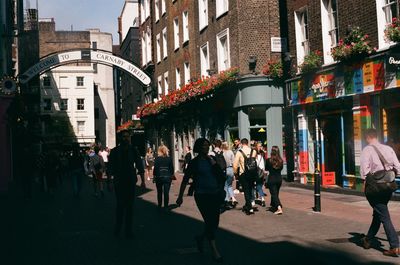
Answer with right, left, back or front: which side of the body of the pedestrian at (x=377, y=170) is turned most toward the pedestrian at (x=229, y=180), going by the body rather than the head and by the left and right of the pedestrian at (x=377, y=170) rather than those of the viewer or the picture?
front

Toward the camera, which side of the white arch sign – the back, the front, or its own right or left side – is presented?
front

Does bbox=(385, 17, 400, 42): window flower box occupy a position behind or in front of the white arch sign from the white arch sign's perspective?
in front

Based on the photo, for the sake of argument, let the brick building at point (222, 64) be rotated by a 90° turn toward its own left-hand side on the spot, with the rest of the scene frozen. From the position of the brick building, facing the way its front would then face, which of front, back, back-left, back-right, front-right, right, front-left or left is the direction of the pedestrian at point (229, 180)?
front-right

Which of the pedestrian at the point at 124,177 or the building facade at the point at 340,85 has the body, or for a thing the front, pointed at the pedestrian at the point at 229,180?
the building facade

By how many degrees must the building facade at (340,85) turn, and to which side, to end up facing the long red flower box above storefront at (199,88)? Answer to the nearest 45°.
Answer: approximately 90° to its right

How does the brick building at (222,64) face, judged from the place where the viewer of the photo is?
facing the viewer and to the left of the viewer
